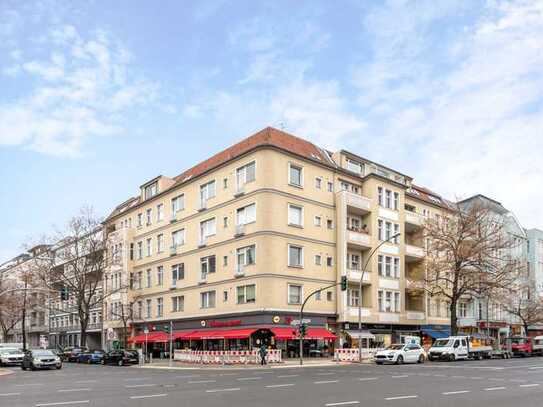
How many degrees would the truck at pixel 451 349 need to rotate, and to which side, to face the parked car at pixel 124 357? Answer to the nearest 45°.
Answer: approximately 45° to its right

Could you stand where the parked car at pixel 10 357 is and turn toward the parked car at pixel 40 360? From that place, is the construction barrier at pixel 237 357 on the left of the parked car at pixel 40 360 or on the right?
left

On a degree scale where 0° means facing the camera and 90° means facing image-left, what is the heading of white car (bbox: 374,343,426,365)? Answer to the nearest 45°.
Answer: approximately 45°

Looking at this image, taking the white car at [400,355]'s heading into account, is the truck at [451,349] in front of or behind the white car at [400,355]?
behind

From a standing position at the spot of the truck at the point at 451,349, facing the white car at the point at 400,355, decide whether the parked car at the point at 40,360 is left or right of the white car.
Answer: right
